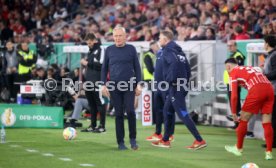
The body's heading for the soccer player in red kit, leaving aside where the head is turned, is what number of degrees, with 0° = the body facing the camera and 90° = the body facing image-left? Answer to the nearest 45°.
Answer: approximately 135°

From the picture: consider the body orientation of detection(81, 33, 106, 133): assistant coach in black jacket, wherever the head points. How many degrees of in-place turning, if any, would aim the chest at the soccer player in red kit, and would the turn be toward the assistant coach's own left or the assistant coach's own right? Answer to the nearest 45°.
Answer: approximately 135° to the assistant coach's own left

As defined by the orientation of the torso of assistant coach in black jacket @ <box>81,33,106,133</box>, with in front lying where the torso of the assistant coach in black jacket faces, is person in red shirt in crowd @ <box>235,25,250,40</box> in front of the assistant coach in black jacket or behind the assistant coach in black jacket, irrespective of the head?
behind

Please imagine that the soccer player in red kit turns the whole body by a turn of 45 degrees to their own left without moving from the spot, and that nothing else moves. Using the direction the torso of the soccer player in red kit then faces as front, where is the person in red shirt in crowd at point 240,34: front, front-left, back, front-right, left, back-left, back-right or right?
right
